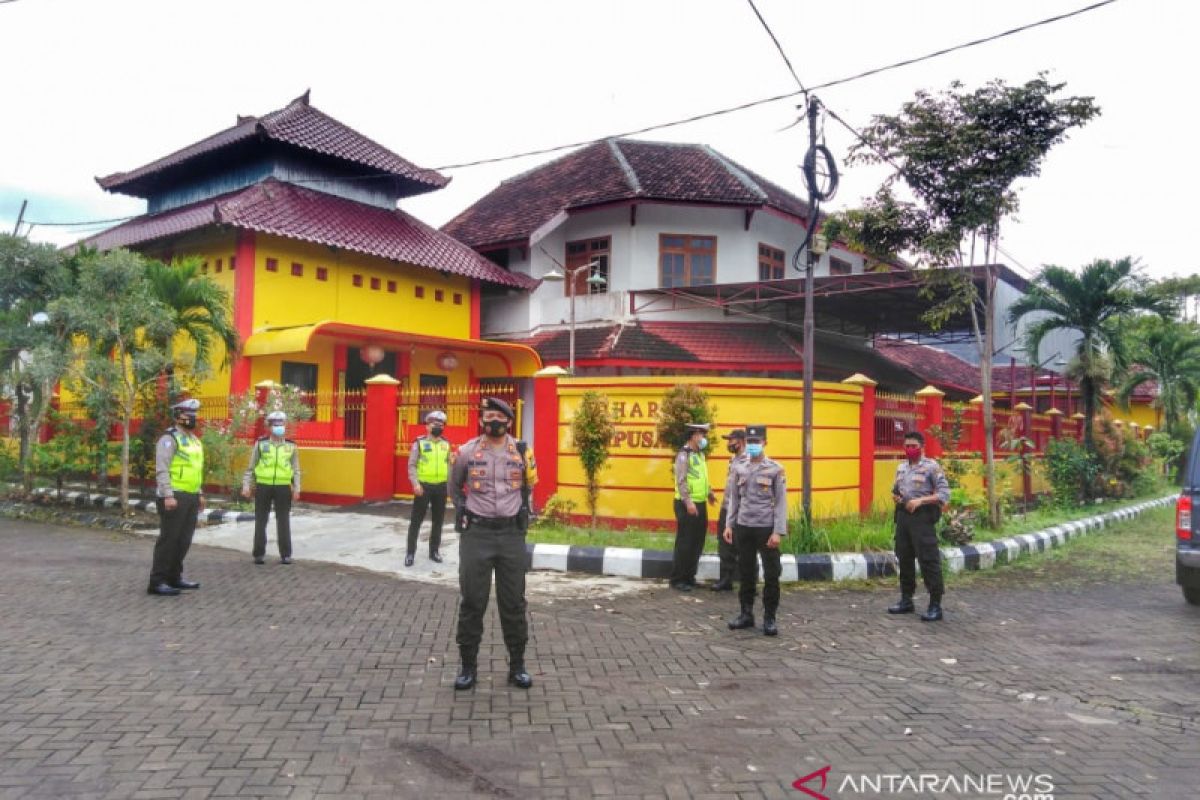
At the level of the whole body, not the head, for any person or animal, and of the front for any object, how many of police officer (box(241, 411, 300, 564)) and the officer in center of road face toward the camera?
2

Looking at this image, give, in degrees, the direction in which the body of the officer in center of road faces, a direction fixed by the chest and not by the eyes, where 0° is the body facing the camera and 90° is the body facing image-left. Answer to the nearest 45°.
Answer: approximately 0°

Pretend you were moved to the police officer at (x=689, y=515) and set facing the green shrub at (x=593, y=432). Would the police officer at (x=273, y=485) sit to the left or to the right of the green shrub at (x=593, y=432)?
left

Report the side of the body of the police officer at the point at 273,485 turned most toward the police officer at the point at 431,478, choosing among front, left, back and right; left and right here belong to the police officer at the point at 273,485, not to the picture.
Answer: left

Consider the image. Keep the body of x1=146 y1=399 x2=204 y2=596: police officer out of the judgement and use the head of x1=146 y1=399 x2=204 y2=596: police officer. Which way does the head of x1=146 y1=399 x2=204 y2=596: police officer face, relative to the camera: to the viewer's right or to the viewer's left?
to the viewer's right

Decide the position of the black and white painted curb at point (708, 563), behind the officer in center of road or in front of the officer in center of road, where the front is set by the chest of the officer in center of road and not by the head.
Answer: behind

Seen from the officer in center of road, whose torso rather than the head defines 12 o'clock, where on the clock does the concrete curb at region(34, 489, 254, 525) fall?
The concrete curb is roughly at 5 o'clock from the officer in center of road.

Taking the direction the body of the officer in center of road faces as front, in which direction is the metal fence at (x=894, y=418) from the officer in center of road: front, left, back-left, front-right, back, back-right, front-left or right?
back-left

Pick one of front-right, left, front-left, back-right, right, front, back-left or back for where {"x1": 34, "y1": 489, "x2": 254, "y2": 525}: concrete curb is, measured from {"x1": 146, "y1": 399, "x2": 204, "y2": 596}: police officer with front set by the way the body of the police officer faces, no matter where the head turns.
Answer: back-left

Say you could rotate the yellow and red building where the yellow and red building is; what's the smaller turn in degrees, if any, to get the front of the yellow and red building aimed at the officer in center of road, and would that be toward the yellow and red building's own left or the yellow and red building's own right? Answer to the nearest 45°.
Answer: approximately 45° to the yellow and red building's own right

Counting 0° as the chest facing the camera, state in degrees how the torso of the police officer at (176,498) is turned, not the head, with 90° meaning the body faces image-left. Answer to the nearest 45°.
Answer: approximately 315°
